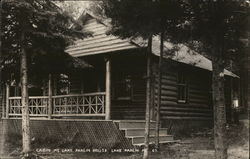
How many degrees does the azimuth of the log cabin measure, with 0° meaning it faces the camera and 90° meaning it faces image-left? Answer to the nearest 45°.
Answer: approximately 45°

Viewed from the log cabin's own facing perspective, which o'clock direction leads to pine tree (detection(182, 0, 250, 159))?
The pine tree is roughly at 10 o'clock from the log cabin.
